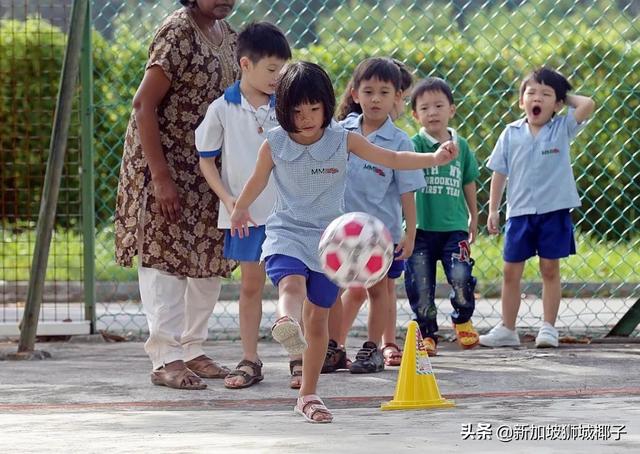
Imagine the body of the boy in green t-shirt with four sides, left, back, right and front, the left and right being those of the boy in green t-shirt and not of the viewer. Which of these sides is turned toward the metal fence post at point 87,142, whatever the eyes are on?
right

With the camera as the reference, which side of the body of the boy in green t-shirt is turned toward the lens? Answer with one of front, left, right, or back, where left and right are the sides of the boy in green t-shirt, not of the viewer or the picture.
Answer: front

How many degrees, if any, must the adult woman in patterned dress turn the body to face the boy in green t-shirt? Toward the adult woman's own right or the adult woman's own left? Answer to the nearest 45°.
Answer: approximately 90° to the adult woman's own left

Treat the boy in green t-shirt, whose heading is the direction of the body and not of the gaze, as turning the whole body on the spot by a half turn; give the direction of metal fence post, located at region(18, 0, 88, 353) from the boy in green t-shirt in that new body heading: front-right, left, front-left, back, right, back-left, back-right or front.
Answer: left

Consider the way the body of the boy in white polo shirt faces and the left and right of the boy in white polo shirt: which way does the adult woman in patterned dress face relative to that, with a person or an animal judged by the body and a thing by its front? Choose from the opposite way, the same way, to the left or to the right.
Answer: the same way

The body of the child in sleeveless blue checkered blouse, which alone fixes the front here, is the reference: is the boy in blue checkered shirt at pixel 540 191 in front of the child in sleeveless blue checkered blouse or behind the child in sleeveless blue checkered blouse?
behind

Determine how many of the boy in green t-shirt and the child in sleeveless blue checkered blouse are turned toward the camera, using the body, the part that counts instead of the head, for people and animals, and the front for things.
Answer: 2

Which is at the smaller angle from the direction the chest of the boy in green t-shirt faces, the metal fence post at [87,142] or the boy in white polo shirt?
the boy in white polo shirt

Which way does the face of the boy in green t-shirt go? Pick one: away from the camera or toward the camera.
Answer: toward the camera

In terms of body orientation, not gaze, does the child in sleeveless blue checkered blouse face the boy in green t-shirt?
no

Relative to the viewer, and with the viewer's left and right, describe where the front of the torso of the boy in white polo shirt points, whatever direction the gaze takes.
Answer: facing the viewer and to the right of the viewer

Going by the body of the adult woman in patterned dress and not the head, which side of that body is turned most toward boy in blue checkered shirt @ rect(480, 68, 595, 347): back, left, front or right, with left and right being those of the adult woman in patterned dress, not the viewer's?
left

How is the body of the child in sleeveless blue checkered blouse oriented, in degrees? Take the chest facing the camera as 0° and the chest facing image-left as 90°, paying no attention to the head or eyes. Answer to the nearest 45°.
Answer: approximately 0°

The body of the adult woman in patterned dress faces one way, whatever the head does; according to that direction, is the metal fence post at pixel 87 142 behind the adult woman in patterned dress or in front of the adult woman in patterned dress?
behind

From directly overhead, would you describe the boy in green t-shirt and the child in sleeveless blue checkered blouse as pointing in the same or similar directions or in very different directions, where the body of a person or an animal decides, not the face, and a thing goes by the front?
same or similar directions
